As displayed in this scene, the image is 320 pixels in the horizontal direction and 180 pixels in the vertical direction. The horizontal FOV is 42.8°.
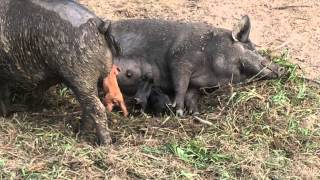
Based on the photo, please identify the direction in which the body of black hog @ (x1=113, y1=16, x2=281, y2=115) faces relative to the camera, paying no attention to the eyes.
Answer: to the viewer's right

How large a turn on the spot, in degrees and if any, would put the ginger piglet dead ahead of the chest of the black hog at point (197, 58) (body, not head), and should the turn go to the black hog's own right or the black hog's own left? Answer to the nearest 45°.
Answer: approximately 135° to the black hog's own right

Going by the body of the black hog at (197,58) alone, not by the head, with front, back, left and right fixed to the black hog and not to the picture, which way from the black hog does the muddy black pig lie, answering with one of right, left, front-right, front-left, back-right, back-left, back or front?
back-right
